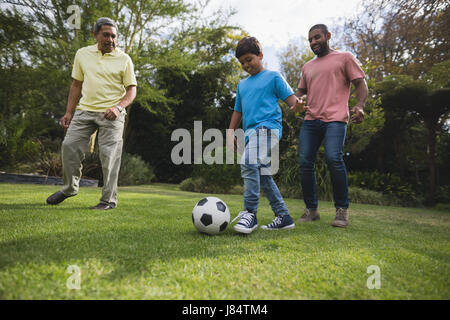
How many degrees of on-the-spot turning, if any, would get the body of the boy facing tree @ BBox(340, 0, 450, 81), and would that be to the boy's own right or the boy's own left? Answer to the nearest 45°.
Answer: approximately 180°

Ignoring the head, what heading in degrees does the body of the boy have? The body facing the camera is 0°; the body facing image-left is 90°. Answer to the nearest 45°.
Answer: approximately 45°

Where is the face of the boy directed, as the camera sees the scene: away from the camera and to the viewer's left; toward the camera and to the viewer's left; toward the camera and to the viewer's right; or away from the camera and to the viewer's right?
toward the camera and to the viewer's left

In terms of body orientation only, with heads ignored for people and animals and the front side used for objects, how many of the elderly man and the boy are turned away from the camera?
0

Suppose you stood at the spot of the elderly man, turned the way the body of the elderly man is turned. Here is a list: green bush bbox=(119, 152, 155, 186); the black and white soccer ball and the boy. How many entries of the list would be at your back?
1

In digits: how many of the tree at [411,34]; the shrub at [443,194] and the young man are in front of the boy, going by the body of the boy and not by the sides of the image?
0

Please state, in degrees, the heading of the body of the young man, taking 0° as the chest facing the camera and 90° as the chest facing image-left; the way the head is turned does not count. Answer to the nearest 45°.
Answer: approximately 45°

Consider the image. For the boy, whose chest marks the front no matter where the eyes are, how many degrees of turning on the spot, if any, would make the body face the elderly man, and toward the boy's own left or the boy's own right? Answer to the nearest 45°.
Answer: approximately 45° to the boy's own right

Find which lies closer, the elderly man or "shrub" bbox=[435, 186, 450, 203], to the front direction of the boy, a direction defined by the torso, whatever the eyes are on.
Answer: the elderly man

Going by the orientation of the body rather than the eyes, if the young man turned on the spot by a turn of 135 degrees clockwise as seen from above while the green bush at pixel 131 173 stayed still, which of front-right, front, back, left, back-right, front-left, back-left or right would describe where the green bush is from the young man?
front-left

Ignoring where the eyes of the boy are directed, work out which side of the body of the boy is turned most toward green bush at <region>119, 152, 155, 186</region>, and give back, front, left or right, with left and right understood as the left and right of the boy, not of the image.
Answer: right

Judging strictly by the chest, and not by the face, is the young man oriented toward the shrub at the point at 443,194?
no

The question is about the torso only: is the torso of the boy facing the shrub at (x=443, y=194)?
no

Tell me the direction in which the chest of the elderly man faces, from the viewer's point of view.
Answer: toward the camera

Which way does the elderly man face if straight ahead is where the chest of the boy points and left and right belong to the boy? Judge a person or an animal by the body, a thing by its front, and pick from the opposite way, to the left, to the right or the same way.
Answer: to the left

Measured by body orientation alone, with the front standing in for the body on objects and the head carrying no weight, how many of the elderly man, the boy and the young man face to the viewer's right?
0

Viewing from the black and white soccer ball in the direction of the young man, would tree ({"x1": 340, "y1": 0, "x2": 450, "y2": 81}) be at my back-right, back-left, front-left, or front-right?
front-left

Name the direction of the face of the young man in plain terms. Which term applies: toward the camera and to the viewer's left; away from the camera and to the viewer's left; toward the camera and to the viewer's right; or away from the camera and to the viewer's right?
toward the camera and to the viewer's left

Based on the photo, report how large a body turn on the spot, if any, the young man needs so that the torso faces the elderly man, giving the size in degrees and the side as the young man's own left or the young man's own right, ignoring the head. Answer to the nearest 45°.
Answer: approximately 45° to the young man's own right
